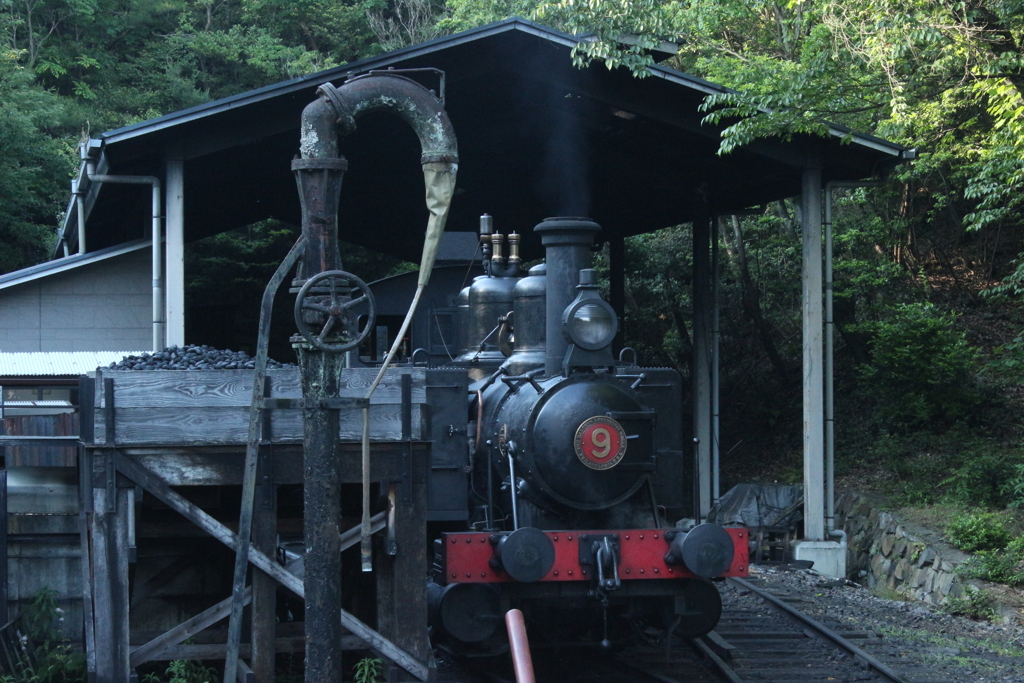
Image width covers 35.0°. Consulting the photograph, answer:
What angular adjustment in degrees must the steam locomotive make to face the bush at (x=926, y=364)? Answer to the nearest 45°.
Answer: approximately 90° to its left

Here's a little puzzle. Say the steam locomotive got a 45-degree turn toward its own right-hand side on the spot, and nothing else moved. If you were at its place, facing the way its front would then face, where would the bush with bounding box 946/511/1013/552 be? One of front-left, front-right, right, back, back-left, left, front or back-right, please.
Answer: back-left

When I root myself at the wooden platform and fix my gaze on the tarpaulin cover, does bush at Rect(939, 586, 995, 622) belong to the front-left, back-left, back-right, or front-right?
front-right

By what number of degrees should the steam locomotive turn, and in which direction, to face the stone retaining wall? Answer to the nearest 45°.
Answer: approximately 90° to its left

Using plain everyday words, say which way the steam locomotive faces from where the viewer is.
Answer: facing the viewer and to the right of the viewer

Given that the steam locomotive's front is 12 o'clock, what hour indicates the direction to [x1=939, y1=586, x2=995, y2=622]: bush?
The bush is roughly at 9 o'clock from the steam locomotive.
